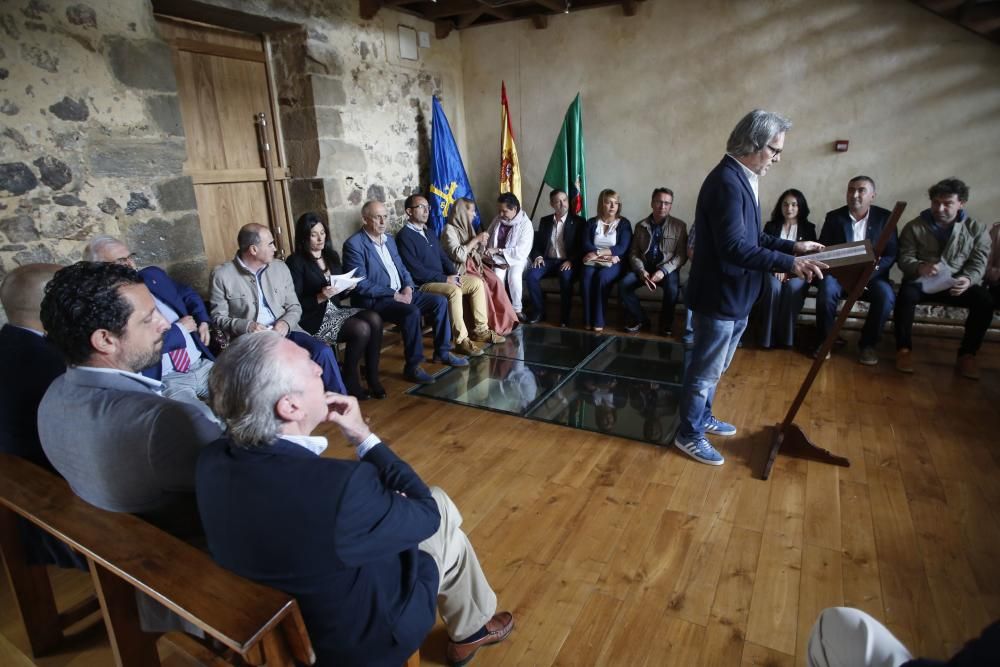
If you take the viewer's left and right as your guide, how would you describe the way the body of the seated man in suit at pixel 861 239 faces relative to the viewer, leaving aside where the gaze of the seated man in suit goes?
facing the viewer

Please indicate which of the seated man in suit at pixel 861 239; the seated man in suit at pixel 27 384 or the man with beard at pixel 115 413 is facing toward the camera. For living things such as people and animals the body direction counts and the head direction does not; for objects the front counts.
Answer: the seated man in suit at pixel 861 239

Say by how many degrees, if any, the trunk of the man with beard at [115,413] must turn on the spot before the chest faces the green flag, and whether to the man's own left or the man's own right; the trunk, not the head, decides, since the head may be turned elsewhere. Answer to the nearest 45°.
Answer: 0° — they already face it

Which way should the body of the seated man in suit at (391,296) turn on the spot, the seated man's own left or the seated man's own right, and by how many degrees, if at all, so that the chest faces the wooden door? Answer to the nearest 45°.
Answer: approximately 180°

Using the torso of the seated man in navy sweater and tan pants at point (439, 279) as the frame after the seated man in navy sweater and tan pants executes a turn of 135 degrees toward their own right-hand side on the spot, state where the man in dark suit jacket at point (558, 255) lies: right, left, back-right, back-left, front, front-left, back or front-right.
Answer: back-right

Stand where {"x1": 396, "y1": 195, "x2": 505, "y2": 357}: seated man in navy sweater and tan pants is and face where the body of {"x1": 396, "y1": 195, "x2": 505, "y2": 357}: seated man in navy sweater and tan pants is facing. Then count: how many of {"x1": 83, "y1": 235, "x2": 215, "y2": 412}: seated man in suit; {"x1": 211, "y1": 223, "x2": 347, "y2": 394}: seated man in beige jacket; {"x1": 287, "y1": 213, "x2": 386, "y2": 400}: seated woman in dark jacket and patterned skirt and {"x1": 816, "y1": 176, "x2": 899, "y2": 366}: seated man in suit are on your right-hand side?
3

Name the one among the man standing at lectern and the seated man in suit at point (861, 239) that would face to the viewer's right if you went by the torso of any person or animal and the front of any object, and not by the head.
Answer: the man standing at lectern

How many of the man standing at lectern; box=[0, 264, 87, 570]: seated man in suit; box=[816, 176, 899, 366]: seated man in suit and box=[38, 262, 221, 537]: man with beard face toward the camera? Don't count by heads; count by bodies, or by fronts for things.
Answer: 1

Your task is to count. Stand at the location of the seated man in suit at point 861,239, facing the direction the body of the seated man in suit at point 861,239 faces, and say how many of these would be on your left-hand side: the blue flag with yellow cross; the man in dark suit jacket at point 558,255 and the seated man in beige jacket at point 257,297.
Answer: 0

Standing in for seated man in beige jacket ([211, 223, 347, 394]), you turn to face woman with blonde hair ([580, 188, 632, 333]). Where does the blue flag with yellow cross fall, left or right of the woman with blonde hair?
left

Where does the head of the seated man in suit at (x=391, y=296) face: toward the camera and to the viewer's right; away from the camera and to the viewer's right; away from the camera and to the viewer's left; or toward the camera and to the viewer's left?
toward the camera and to the viewer's right

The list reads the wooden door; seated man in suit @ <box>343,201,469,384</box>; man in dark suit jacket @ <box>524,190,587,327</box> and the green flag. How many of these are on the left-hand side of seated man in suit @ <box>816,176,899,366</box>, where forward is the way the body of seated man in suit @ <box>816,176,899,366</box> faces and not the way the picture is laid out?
0

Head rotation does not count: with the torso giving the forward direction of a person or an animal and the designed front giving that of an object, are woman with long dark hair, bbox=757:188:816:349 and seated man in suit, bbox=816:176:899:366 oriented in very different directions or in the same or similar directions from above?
same or similar directions

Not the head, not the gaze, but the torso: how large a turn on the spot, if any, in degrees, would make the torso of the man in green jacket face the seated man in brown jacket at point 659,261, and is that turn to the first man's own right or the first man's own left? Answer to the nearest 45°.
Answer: approximately 90° to the first man's own right

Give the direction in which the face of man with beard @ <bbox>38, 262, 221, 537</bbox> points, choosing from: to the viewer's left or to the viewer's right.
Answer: to the viewer's right

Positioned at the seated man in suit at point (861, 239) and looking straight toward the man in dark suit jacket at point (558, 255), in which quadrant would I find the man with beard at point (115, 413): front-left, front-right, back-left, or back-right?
front-left

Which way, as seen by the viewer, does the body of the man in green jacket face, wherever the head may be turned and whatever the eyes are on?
toward the camera

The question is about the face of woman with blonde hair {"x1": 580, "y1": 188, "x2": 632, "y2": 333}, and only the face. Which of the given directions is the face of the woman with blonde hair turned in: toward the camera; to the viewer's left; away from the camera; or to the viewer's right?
toward the camera

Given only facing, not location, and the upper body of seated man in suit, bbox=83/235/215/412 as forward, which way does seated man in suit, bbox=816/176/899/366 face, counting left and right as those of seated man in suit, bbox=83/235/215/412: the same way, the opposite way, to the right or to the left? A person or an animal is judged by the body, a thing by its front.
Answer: to the right

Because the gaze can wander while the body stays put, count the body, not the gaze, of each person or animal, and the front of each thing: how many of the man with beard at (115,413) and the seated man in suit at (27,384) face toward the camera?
0
